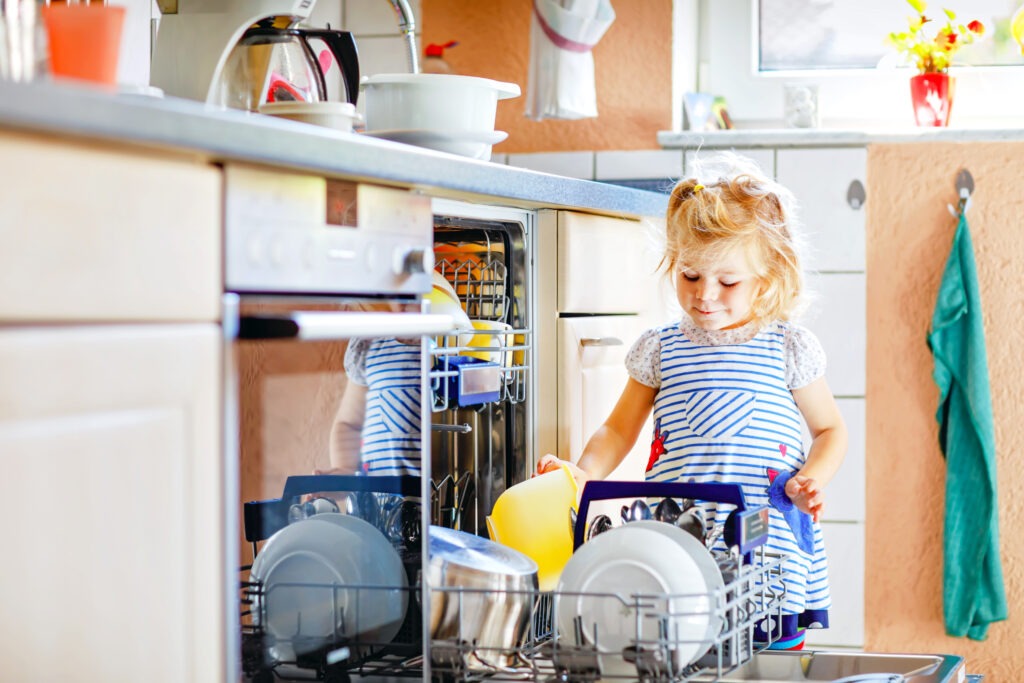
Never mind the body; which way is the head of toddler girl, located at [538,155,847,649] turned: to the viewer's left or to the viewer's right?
to the viewer's left

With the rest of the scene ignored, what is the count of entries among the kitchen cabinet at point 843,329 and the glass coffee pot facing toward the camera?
1

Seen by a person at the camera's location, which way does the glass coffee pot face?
facing to the left of the viewer

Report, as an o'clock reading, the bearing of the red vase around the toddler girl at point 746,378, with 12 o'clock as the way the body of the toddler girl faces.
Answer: The red vase is roughly at 7 o'clock from the toddler girl.

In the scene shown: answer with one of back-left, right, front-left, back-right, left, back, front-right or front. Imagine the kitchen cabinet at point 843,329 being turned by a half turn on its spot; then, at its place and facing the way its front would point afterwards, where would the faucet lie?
back-left

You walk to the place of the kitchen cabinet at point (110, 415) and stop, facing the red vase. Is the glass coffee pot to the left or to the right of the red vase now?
left

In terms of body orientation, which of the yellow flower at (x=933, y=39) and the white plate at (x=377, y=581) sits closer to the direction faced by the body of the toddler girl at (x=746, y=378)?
the white plate
